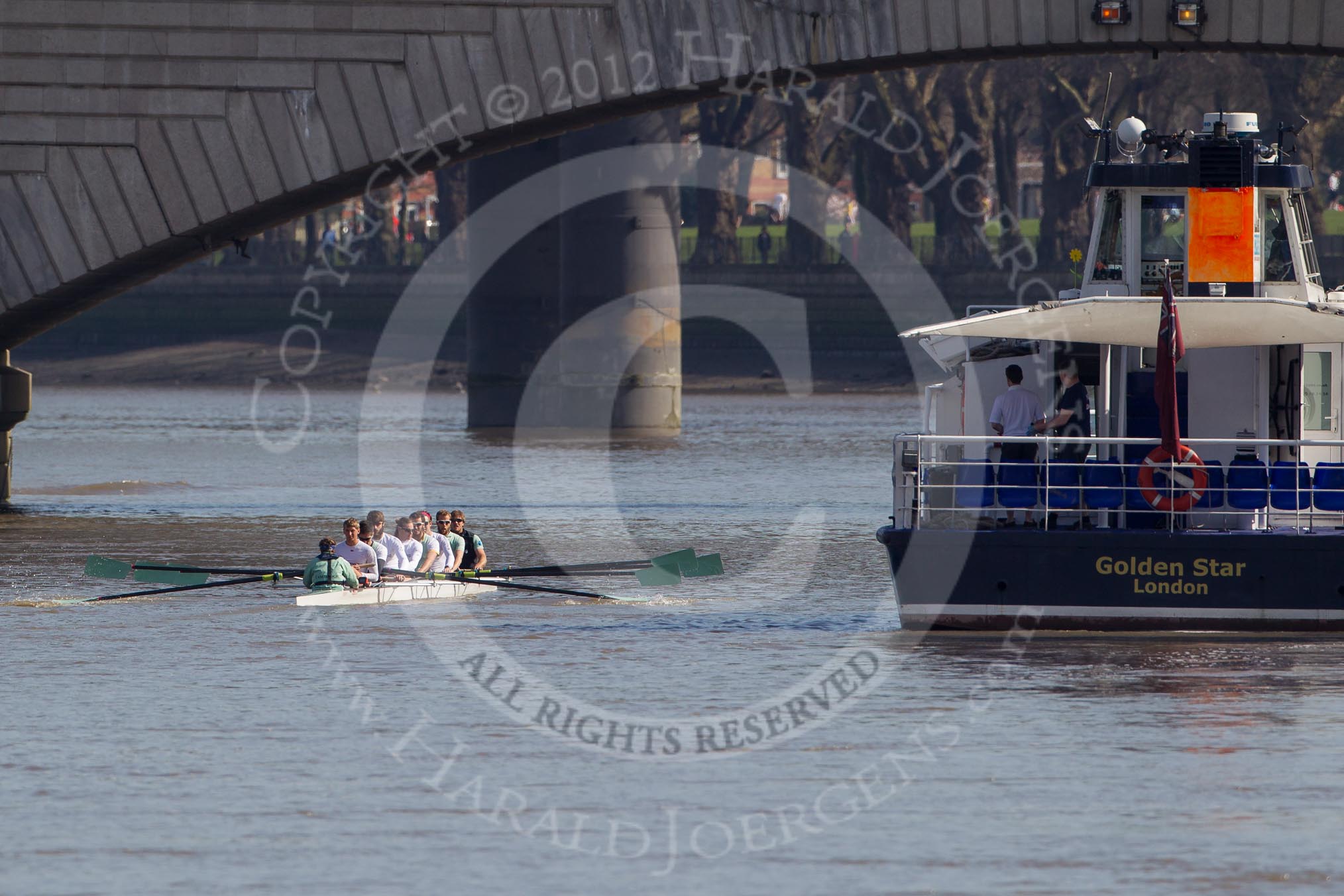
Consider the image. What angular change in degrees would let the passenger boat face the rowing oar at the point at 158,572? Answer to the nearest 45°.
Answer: approximately 90° to its left

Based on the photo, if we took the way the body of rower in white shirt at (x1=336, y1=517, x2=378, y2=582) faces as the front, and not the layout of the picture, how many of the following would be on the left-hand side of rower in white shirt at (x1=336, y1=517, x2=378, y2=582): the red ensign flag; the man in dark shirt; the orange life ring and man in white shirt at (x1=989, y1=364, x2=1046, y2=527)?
4

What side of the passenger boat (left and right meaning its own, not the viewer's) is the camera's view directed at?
back

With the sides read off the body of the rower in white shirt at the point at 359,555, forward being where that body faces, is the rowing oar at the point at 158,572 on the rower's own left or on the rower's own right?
on the rower's own right

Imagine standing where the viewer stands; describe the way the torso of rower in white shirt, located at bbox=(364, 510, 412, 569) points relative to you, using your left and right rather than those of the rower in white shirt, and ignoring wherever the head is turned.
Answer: facing the viewer and to the left of the viewer

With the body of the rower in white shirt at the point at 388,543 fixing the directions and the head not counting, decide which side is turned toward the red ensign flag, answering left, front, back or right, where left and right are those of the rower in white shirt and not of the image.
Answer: left

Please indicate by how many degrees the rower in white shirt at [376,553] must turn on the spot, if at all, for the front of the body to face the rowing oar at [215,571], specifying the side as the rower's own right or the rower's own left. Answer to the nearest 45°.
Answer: approximately 45° to the rower's own right

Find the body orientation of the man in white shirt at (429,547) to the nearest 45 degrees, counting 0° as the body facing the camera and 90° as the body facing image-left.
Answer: approximately 45°

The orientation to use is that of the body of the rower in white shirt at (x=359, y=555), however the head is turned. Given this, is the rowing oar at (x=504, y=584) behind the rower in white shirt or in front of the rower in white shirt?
behind

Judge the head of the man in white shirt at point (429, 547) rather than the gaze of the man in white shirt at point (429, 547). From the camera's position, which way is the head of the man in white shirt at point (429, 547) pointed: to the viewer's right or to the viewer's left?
to the viewer's left

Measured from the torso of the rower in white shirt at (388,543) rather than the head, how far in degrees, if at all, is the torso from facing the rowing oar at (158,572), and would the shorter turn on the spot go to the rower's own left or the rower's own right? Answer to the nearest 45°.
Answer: approximately 45° to the rower's own right

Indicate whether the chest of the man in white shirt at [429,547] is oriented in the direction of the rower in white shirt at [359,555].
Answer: yes
